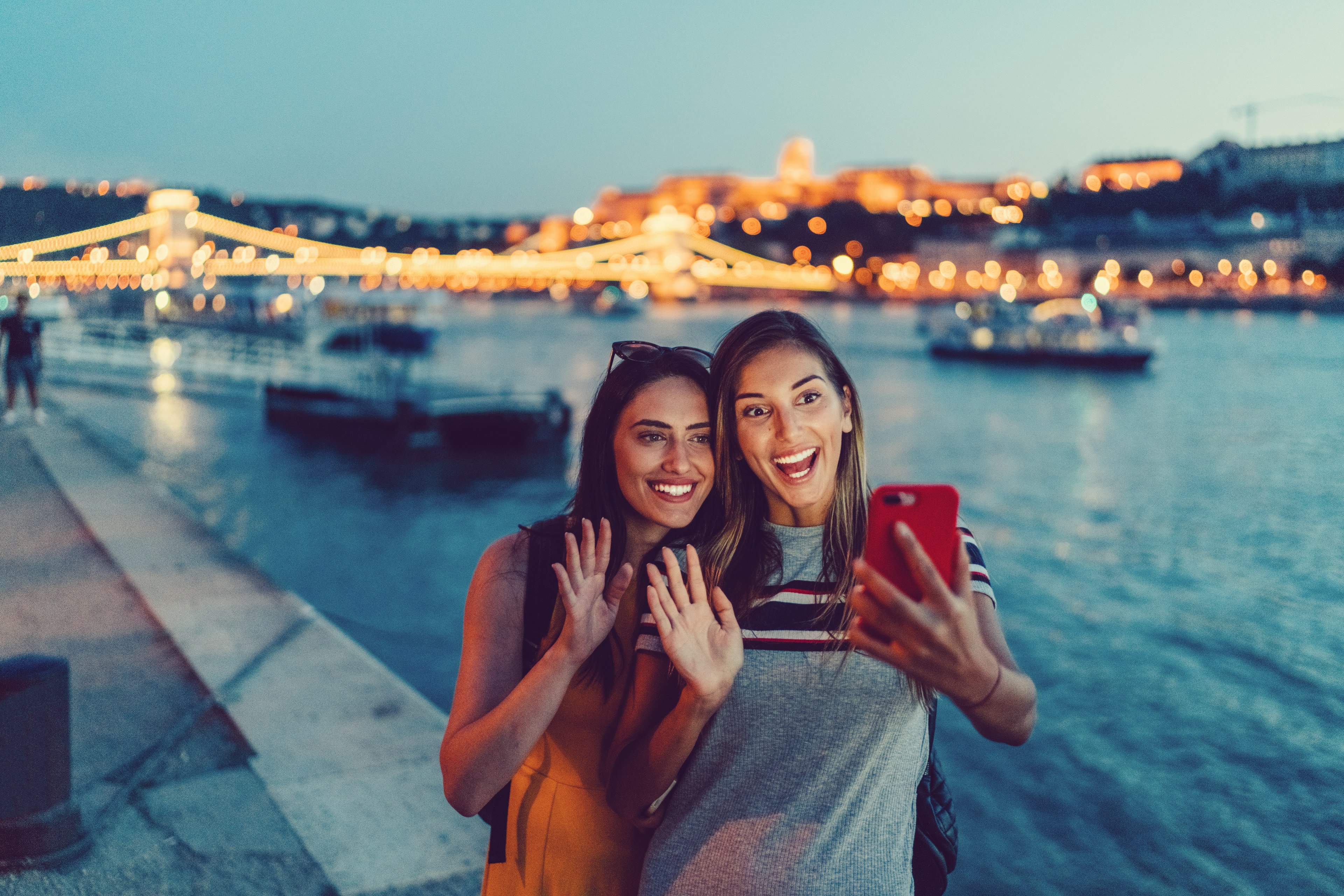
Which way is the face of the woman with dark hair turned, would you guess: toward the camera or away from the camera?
toward the camera

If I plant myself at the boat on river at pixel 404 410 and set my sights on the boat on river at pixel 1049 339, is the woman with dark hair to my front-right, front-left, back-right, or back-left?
back-right

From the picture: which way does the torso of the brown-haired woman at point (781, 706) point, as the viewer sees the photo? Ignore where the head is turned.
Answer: toward the camera

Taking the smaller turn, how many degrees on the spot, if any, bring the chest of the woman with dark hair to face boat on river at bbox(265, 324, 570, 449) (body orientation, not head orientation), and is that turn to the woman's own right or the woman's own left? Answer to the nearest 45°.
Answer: approximately 135° to the woman's own left

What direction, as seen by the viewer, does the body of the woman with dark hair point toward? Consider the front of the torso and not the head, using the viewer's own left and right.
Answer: facing the viewer and to the right of the viewer

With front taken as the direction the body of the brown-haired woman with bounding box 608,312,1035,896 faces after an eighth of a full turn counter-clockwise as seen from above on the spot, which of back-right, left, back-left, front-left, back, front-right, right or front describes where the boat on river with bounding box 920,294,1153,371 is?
back-left

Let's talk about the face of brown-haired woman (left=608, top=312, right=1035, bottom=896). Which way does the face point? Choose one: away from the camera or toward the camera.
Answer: toward the camera
